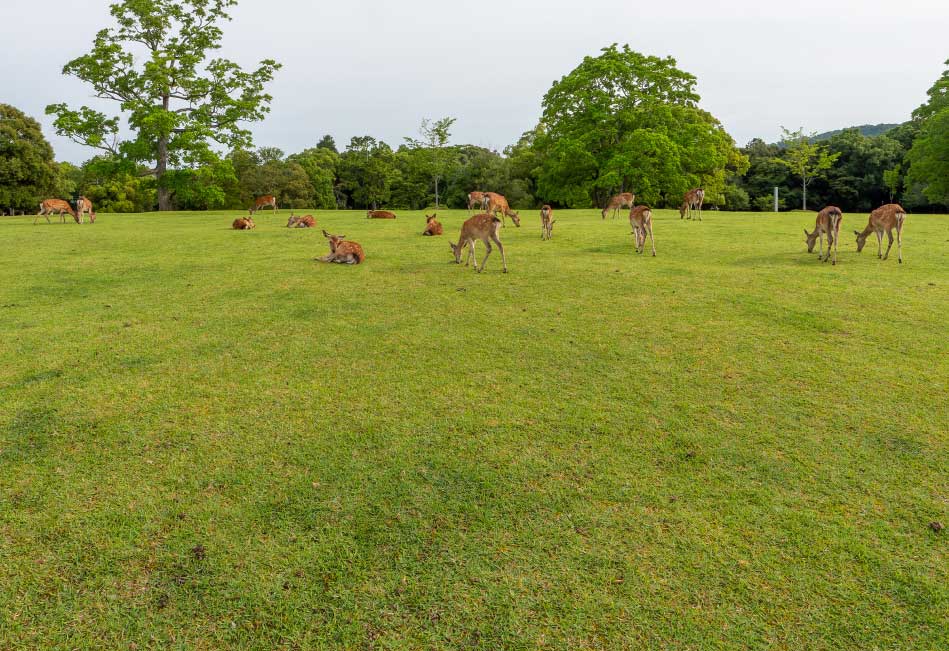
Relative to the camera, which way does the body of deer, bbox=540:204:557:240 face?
toward the camera

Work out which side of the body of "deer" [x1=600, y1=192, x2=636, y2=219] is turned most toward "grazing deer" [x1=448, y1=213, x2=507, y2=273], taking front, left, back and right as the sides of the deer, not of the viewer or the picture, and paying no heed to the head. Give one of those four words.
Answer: left

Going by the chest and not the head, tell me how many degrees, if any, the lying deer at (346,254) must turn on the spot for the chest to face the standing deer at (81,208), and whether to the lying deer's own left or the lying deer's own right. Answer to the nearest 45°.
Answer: approximately 45° to the lying deer's own right

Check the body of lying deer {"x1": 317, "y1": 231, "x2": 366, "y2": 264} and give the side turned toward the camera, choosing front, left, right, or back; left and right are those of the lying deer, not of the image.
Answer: left

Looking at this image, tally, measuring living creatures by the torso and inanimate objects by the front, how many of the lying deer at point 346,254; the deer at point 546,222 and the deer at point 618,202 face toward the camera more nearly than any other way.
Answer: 1

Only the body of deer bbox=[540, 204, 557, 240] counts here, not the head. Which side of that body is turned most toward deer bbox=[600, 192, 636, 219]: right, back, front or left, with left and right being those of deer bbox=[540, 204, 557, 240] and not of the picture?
back

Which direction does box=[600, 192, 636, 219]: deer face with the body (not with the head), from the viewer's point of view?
to the viewer's left

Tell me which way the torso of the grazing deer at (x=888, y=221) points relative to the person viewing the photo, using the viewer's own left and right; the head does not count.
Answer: facing away from the viewer and to the left of the viewer

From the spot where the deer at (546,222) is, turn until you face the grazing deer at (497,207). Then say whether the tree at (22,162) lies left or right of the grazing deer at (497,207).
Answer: left
